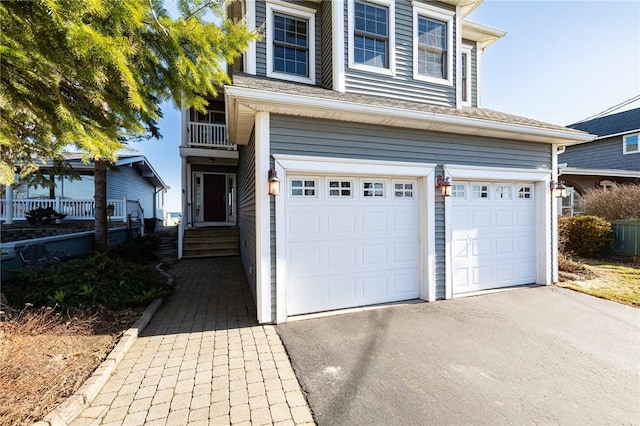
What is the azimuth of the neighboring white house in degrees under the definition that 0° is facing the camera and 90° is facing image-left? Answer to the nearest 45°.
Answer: approximately 0°

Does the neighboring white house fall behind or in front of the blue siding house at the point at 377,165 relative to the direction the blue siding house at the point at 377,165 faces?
behind

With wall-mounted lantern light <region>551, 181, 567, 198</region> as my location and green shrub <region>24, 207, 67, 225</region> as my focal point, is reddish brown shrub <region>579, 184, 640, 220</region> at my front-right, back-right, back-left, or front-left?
back-right

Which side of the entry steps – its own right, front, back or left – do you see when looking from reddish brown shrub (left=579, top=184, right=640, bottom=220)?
left

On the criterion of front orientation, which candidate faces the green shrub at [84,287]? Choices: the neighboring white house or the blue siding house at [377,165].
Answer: the neighboring white house

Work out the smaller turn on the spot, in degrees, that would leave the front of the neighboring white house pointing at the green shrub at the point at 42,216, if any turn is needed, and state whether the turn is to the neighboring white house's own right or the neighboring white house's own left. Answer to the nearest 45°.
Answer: approximately 45° to the neighboring white house's own right

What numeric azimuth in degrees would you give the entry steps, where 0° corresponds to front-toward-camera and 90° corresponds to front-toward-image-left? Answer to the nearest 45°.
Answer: approximately 0°

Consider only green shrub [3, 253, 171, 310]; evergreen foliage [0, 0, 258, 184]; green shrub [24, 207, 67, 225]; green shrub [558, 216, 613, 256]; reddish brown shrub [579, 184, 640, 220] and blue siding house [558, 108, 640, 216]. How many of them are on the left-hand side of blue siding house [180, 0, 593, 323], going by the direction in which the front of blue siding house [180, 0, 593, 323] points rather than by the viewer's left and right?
3

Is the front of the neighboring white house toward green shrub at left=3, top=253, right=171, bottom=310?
yes

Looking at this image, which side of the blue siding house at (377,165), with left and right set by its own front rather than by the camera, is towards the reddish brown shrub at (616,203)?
left

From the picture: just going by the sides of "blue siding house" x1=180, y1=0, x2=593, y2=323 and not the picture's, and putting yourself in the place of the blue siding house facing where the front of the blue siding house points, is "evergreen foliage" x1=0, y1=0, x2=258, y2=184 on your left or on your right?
on your right
